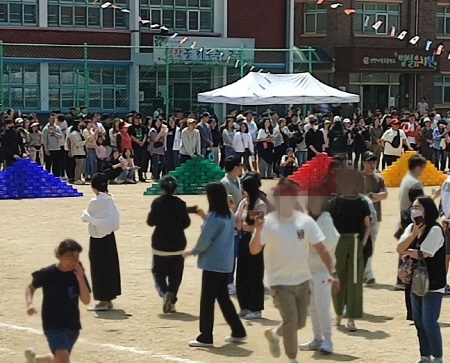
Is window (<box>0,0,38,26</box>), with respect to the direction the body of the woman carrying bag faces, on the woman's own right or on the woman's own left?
on the woman's own right

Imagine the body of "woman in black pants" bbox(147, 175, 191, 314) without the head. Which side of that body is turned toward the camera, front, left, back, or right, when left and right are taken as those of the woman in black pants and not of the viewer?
back

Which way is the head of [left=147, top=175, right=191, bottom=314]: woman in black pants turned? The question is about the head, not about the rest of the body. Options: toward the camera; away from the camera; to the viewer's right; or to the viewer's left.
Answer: away from the camera

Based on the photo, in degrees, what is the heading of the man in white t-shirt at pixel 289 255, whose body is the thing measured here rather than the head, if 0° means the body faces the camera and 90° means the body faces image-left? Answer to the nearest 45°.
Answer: approximately 0°

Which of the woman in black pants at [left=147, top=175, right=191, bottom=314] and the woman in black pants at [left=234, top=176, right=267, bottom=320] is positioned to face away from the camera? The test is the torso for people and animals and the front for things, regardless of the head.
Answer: the woman in black pants at [left=147, top=175, right=191, bottom=314]

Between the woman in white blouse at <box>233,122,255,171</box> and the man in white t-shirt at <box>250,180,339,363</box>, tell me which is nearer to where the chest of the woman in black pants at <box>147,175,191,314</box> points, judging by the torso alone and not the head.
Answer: the woman in white blouse

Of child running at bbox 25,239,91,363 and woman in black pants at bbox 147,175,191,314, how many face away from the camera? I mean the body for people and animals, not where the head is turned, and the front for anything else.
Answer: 1

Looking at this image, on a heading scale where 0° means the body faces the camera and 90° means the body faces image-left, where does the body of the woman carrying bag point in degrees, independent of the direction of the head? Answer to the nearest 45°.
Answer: approximately 45°

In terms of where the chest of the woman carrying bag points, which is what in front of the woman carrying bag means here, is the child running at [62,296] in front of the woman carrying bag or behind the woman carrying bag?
in front

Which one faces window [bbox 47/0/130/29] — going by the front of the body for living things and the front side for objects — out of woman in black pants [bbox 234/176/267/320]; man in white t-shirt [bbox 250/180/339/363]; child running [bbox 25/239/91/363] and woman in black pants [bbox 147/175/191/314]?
woman in black pants [bbox 147/175/191/314]

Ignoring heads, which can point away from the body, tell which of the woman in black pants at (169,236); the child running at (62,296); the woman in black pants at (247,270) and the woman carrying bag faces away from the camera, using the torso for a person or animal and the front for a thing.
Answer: the woman in black pants at (169,236)

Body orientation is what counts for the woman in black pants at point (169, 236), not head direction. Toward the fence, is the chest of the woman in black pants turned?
yes

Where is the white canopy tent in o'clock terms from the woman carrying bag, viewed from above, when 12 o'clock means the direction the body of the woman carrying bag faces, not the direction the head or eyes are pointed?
The white canopy tent is roughly at 4 o'clock from the woman carrying bag.

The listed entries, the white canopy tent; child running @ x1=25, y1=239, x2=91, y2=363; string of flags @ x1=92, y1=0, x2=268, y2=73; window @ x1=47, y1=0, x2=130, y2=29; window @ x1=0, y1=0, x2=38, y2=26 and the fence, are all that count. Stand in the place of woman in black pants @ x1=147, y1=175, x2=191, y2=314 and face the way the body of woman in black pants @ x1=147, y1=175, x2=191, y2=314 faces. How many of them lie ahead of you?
5
